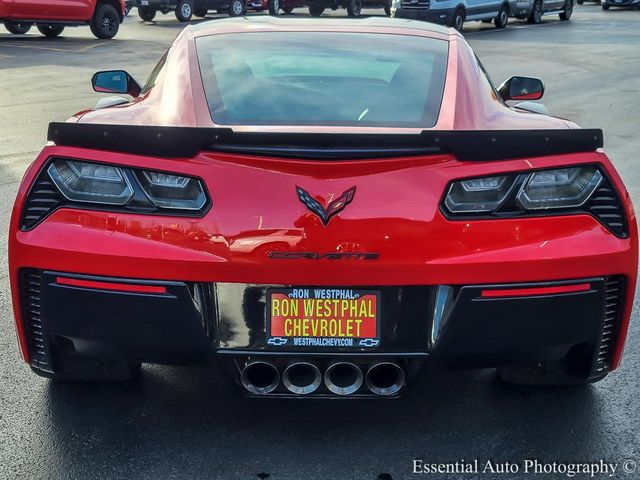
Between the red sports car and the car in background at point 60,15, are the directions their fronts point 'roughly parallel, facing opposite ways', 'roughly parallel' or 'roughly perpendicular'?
roughly perpendicular

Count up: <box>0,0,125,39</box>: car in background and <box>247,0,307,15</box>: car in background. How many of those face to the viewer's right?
1

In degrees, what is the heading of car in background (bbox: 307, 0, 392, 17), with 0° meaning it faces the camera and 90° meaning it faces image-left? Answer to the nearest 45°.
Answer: approximately 45°

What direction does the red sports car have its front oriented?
away from the camera

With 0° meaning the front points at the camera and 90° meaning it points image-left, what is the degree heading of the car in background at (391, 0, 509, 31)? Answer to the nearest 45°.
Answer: approximately 45°

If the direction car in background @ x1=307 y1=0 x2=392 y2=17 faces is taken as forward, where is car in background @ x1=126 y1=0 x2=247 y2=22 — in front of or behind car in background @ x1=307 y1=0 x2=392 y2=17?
in front

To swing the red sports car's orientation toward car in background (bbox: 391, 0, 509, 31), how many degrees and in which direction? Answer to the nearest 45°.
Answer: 0° — it already faces it

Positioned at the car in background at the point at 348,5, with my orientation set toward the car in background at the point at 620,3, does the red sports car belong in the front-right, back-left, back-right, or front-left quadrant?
back-right

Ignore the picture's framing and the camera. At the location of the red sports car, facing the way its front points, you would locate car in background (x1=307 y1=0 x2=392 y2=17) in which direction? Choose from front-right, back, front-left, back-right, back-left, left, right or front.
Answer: front

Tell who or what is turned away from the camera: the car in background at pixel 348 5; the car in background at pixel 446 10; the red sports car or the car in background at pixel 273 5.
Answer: the red sports car

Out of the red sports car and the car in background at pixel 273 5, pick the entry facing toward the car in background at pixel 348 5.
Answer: the red sports car
